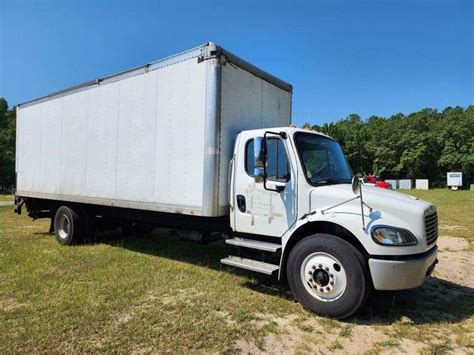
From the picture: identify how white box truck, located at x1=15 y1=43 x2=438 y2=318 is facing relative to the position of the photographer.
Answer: facing the viewer and to the right of the viewer
